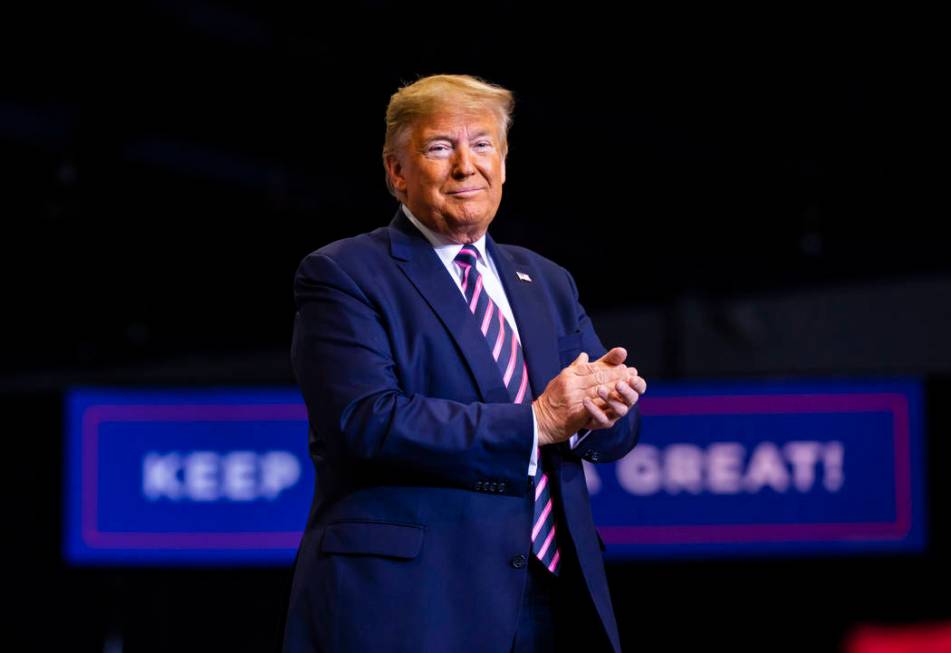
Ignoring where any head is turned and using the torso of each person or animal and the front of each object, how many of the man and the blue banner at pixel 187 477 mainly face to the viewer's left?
0

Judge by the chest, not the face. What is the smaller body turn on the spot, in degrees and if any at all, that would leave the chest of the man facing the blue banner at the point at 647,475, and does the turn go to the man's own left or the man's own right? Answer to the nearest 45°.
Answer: approximately 135° to the man's own left

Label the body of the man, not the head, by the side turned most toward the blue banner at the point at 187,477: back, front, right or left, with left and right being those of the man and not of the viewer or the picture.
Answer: back

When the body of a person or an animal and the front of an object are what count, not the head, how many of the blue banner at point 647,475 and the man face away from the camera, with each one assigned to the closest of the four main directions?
0

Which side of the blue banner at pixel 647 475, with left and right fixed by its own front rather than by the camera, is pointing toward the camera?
front

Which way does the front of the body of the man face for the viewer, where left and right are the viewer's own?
facing the viewer and to the right of the viewer

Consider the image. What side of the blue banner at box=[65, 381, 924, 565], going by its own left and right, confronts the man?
front

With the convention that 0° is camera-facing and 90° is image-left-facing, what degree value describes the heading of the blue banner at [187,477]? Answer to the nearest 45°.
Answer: approximately 0°
